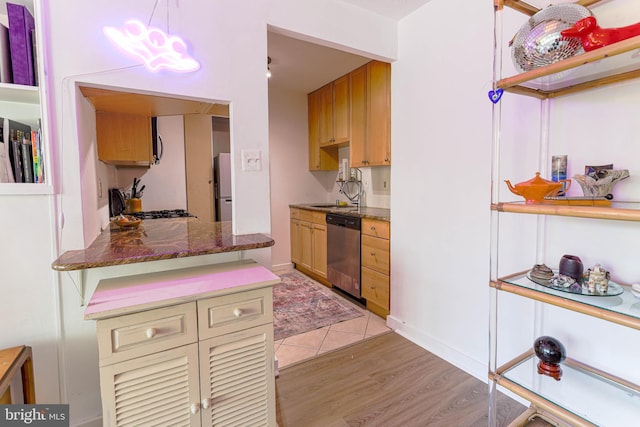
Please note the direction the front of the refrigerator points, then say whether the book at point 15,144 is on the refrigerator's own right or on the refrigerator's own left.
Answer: on the refrigerator's own right

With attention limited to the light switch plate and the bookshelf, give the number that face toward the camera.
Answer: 2

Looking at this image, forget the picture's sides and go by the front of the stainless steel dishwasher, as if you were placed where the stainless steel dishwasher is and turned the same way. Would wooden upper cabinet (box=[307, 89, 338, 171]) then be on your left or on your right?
on your right

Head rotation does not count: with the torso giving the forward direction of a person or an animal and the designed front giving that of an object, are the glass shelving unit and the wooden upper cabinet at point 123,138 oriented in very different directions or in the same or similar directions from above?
very different directions

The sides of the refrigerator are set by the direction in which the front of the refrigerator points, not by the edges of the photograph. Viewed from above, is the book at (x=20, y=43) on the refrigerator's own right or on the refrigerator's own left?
on the refrigerator's own right

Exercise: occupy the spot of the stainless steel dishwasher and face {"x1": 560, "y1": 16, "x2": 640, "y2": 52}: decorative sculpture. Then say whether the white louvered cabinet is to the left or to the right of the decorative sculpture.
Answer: right

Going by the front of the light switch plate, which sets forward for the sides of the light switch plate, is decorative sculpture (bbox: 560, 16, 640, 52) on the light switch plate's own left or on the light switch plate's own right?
on the light switch plate's own left

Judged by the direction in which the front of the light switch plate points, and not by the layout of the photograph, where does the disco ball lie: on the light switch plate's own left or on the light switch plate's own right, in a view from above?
on the light switch plate's own left

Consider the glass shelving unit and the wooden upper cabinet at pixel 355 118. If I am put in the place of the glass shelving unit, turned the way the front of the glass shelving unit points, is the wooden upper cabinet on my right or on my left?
on my right
